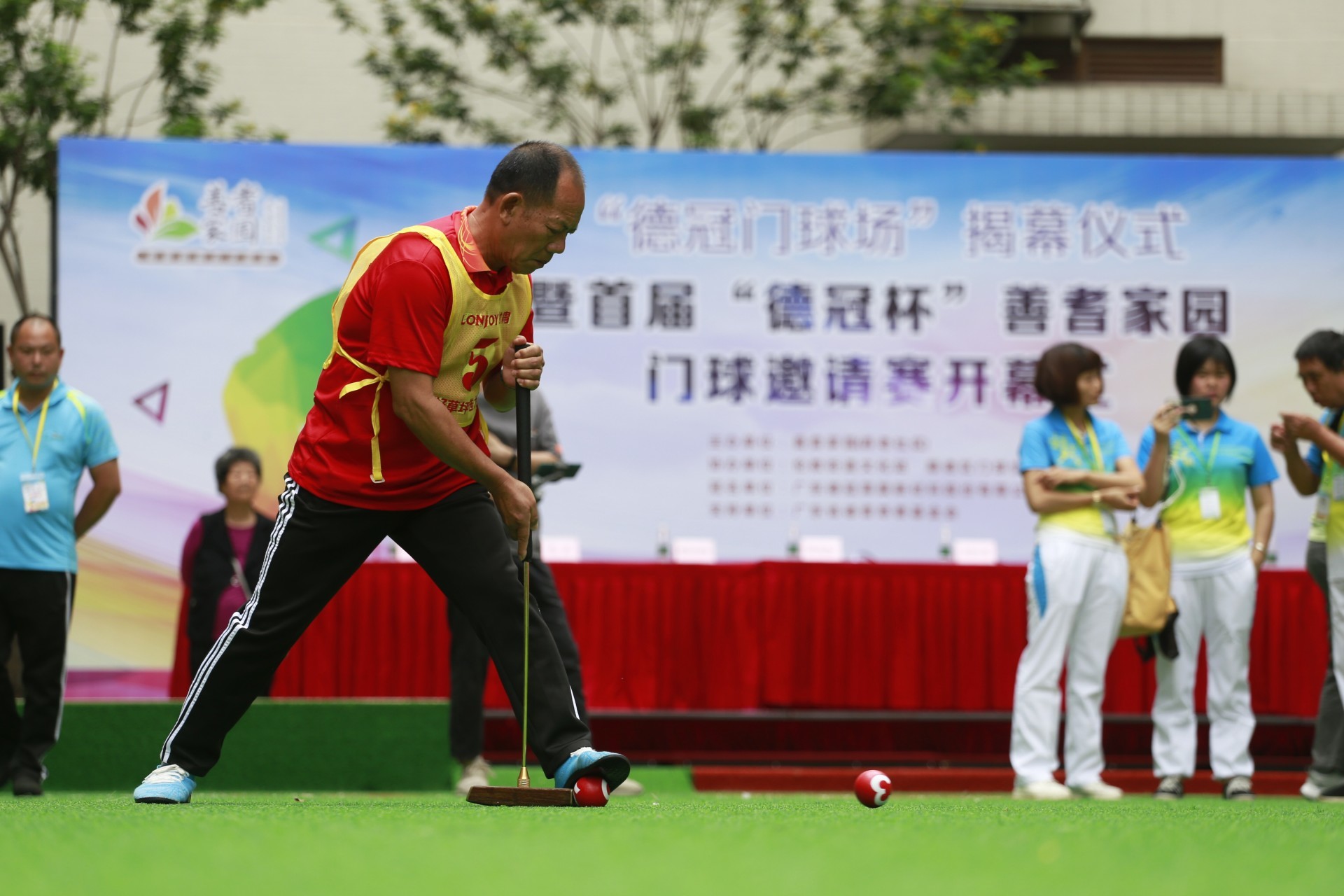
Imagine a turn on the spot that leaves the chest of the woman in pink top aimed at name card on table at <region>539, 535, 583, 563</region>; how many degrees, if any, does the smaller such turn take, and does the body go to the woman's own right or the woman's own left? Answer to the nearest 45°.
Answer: approximately 90° to the woman's own left

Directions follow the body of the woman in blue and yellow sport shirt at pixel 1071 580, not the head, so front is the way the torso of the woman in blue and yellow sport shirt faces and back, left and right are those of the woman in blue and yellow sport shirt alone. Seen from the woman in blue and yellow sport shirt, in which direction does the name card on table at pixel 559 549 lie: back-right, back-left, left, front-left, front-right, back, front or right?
back

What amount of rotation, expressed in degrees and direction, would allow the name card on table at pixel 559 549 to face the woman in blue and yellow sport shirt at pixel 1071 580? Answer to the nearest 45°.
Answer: approximately 45° to its left

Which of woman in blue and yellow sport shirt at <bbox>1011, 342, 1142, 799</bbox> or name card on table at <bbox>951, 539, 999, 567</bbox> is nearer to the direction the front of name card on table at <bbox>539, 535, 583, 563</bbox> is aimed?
the woman in blue and yellow sport shirt

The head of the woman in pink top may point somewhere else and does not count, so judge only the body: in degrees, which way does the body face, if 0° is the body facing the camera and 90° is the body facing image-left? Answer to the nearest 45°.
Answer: approximately 315°

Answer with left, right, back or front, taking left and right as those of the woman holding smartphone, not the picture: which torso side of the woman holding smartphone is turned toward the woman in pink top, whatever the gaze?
right

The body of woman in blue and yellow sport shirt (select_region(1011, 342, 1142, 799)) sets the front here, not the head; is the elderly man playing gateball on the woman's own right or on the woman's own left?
on the woman's own right

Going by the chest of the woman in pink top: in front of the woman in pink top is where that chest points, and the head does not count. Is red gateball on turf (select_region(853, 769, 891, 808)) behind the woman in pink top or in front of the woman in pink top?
in front

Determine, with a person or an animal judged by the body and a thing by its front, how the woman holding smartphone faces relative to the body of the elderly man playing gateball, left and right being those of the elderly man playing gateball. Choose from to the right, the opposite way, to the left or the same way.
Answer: to the right

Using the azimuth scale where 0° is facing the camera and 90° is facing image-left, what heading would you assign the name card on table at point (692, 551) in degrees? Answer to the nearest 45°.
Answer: approximately 0°

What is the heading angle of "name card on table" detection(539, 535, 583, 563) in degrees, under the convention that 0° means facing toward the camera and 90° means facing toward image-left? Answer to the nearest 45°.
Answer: approximately 0°
